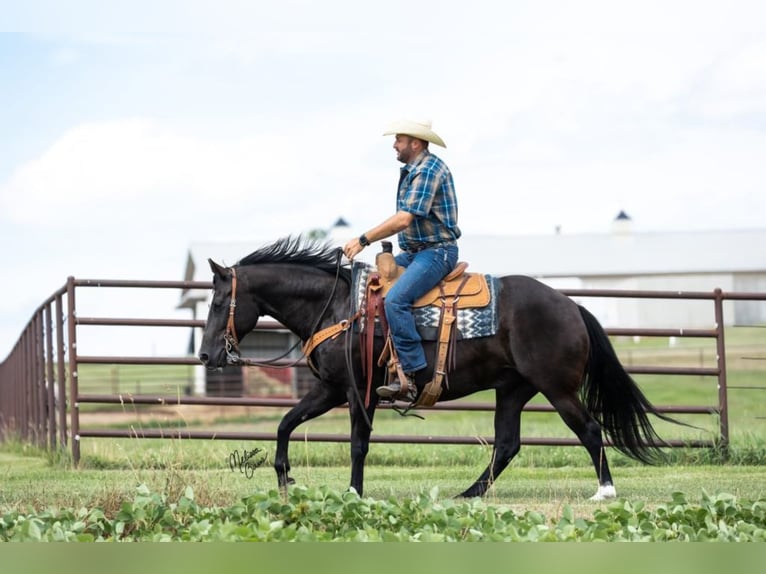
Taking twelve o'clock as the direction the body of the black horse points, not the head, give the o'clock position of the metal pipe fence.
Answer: The metal pipe fence is roughly at 2 o'clock from the black horse.

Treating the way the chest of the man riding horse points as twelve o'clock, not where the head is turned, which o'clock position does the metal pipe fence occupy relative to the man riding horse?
The metal pipe fence is roughly at 2 o'clock from the man riding horse.

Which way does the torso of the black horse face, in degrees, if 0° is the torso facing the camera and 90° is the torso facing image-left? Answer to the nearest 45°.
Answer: approximately 90°

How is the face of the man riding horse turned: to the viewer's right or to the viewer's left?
to the viewer's left

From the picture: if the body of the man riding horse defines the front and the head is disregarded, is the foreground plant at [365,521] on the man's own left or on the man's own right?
on the man's own left

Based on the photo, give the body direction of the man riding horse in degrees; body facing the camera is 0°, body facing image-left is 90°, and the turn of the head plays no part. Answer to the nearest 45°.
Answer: approximately 90°
